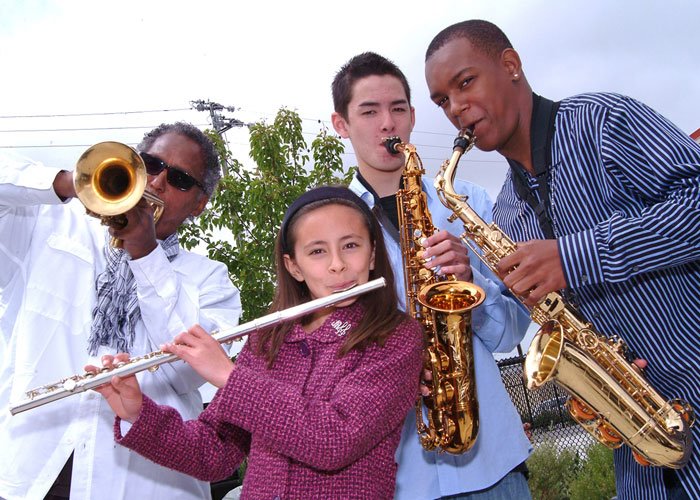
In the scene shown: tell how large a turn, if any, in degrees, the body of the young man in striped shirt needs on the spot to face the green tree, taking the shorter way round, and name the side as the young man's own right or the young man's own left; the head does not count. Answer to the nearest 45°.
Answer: approximately 90° to the young man's own right

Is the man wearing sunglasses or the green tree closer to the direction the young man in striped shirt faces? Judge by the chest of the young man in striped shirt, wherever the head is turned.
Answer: the man wearing sunglasses

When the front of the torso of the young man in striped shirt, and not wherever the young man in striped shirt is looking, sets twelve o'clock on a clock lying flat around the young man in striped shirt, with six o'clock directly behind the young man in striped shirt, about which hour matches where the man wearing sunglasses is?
The man wearing sunglasses is roughly at 1 o'clock from the young man in striped shirt.

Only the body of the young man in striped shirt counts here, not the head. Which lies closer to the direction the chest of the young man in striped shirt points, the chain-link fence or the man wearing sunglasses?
the man wearing sunglasses

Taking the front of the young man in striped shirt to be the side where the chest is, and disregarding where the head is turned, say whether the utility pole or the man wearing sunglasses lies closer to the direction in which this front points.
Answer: the man wearing sunglasses

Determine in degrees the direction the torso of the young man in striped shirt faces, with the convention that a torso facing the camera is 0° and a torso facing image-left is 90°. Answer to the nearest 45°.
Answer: approximately 45°

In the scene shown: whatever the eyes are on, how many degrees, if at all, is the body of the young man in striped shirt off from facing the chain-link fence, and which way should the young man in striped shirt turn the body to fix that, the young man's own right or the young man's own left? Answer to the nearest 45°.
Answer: approximately 135° to the young man's own right

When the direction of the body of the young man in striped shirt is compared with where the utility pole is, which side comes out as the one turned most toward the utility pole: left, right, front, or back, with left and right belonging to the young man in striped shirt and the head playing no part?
right
